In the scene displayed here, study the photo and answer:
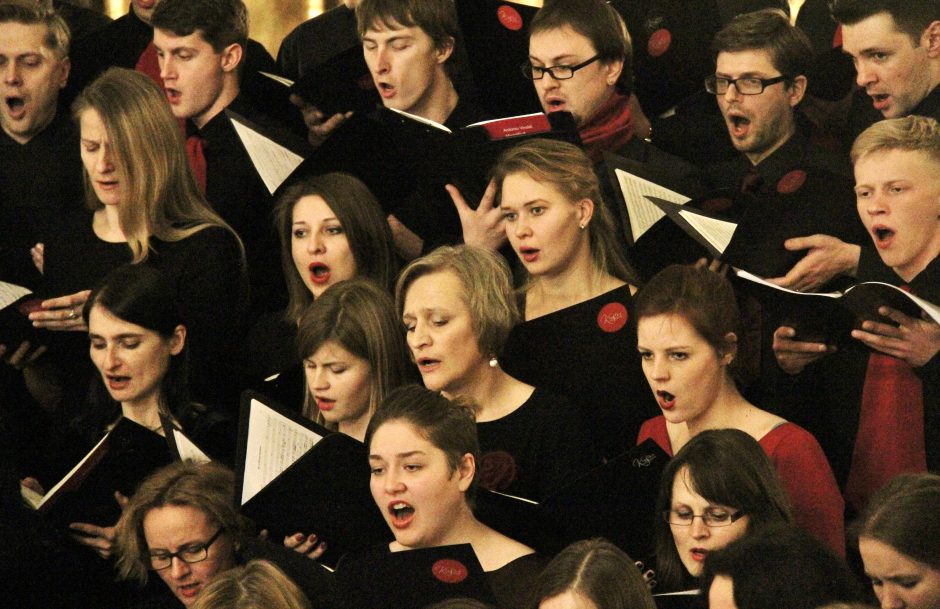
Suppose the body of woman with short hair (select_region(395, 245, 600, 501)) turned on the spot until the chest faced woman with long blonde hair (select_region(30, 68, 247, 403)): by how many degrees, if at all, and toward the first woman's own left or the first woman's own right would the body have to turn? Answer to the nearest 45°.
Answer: approximately 90° to the first woman's own right

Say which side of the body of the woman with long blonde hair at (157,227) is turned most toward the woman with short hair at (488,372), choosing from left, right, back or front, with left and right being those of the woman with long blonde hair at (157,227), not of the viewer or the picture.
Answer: left

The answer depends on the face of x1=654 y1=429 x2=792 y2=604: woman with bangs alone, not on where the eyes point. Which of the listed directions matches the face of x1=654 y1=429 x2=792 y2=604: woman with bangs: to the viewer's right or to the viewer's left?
to the viewer's left

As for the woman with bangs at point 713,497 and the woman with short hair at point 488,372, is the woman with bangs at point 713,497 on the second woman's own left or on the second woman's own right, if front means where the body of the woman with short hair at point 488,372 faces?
on the second woman's own left

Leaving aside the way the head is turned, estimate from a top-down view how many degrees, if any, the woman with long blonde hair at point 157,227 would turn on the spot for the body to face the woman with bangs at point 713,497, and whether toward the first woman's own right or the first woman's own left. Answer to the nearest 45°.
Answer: approximately 90° to the first woman's own left

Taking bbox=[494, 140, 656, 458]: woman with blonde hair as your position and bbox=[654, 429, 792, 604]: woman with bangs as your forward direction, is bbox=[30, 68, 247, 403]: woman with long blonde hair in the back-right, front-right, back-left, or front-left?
back-right
